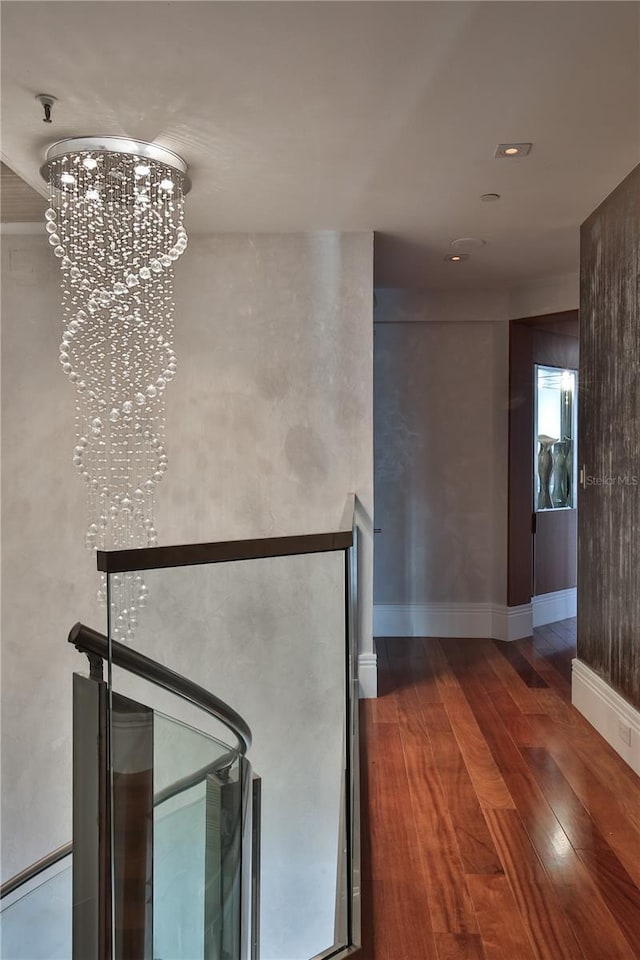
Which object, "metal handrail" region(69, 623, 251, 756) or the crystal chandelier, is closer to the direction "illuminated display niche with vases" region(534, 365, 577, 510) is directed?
the metal handrail

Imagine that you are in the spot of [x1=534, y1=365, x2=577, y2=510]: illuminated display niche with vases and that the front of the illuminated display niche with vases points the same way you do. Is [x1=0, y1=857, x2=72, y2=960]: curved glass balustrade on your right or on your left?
on your right

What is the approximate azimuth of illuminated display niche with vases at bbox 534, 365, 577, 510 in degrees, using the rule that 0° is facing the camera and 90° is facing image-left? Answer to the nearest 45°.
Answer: approximately 315°

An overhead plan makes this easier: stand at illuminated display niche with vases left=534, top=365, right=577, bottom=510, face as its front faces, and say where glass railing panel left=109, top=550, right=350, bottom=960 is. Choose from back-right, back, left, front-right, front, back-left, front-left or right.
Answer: front-right

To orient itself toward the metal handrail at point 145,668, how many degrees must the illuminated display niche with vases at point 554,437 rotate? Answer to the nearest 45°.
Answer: approximately 45° to its right
